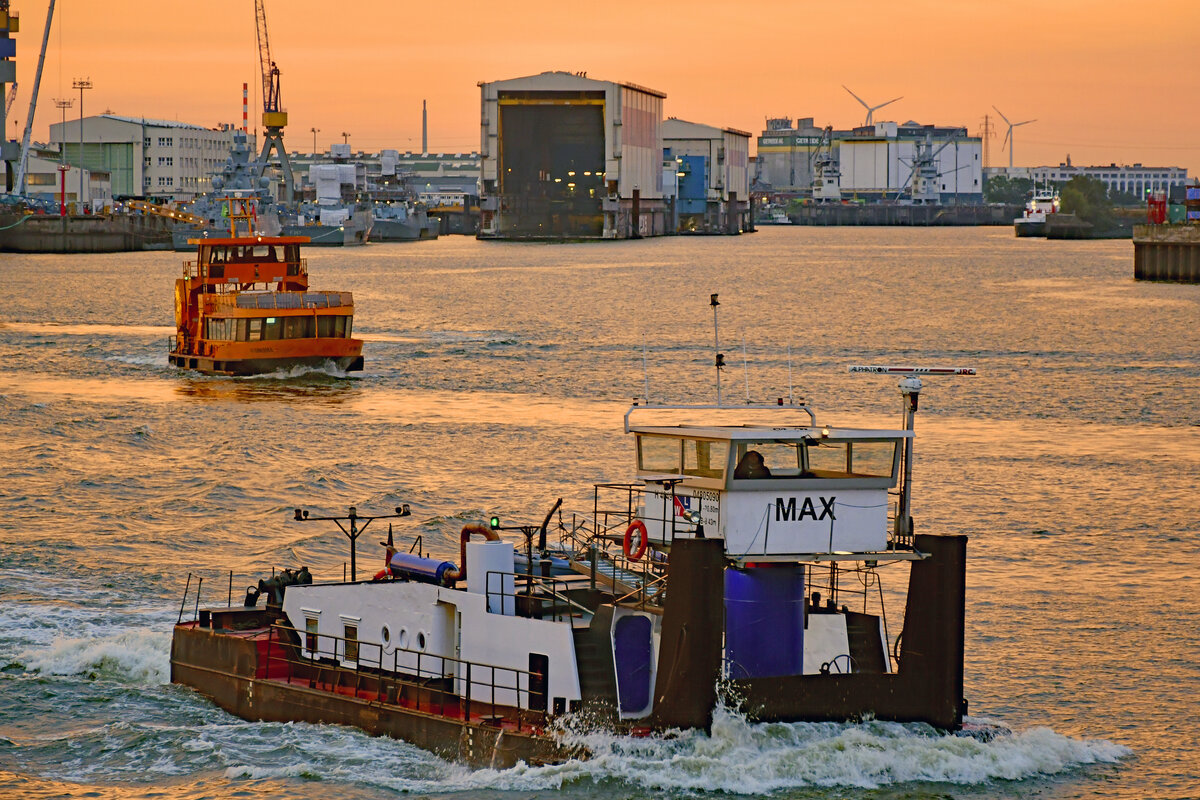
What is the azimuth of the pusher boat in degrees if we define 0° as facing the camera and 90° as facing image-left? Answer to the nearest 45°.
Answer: approximately 315°
